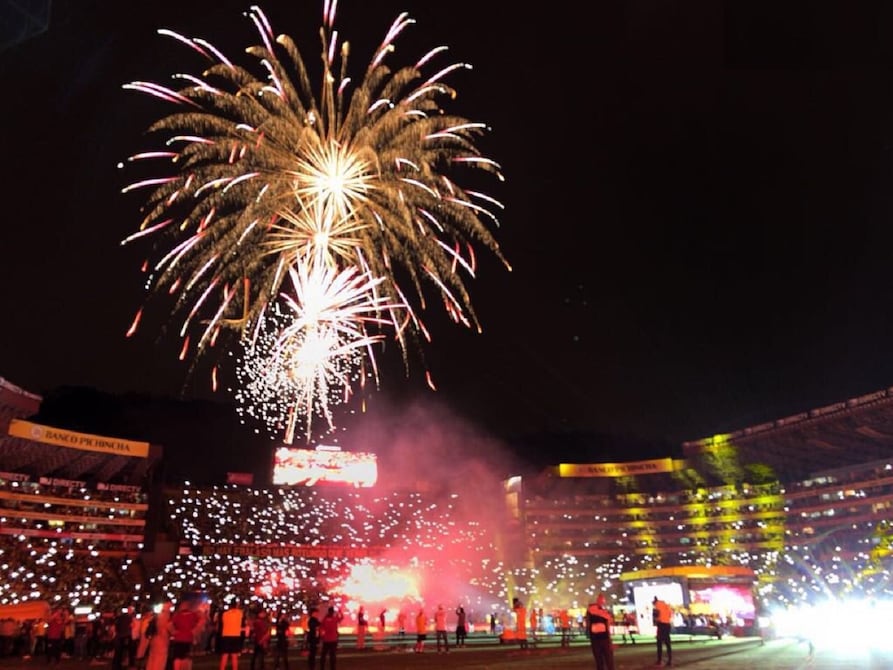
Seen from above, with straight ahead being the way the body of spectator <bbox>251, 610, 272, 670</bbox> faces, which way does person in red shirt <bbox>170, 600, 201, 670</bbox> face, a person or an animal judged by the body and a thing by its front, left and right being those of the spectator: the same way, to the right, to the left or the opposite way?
the same way

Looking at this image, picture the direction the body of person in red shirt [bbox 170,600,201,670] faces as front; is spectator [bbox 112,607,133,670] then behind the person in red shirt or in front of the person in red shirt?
in front

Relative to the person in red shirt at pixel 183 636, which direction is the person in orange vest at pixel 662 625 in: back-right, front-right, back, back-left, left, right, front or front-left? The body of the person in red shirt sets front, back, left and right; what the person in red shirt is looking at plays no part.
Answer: right

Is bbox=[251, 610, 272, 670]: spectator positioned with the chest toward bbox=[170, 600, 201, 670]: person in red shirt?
no

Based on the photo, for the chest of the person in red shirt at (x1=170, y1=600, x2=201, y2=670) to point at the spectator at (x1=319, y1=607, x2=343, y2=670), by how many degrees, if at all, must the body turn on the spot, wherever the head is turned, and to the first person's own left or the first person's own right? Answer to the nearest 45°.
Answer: approximately 45° to the first person's own right

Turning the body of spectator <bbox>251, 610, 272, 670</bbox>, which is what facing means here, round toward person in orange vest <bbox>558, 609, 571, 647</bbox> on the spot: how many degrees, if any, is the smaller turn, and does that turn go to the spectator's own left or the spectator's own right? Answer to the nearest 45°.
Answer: approximately 45° to the spectator's own right

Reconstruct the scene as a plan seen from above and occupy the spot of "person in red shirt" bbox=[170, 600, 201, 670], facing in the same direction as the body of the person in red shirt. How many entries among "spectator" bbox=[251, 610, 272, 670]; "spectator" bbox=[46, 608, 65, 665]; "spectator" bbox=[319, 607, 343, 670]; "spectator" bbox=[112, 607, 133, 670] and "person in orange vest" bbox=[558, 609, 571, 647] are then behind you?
0

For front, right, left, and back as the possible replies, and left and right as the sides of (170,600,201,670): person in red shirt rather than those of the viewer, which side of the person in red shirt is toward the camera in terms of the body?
back

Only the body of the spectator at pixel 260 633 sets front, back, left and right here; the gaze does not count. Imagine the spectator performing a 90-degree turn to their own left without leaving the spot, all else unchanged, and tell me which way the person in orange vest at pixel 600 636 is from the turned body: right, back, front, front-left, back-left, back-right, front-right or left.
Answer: back-left

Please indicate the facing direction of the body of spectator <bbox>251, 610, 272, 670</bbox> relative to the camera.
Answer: away from the camera

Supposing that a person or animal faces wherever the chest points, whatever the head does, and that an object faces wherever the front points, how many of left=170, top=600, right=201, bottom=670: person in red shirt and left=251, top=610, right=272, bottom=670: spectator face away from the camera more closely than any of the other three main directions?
2

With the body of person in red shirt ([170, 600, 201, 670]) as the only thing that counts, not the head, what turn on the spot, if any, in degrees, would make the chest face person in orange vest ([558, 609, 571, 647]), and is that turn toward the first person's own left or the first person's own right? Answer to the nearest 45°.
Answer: approximately 45° to the first person's own right

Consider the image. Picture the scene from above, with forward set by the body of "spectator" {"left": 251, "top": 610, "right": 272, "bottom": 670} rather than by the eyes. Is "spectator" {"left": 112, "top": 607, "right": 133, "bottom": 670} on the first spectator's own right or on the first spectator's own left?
on the first spectator's own left
